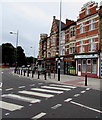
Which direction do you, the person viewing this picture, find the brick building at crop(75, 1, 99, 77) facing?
facing the viewer and to the left of the viewer
